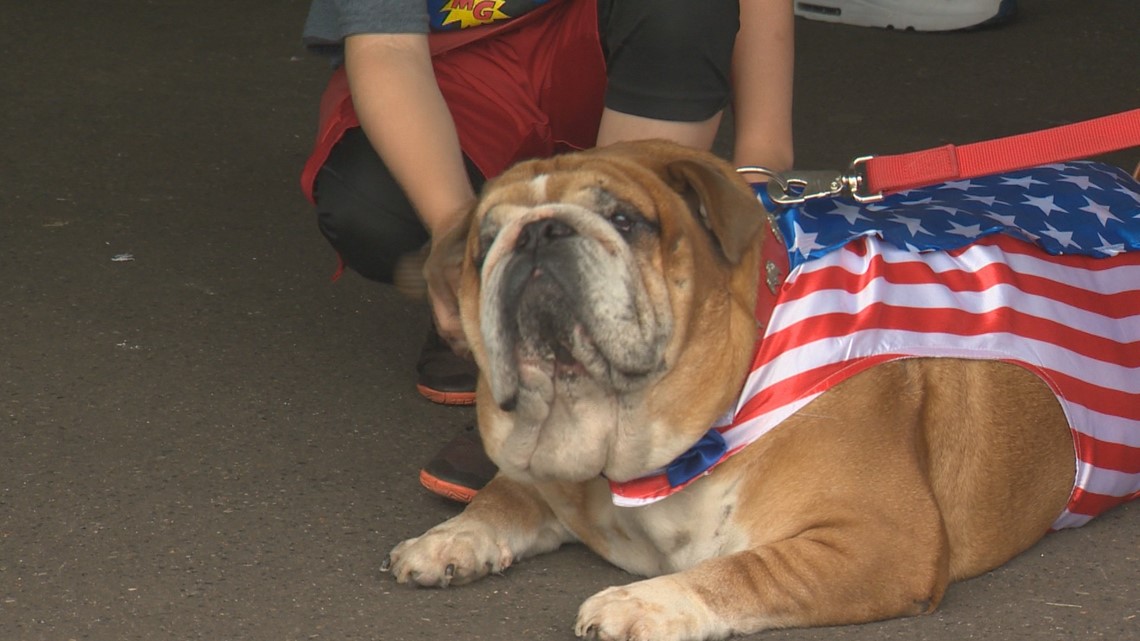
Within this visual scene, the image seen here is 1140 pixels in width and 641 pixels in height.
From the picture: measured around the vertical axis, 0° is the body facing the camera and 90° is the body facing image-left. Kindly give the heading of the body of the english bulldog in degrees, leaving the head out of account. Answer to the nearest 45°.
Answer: approximately 45°
